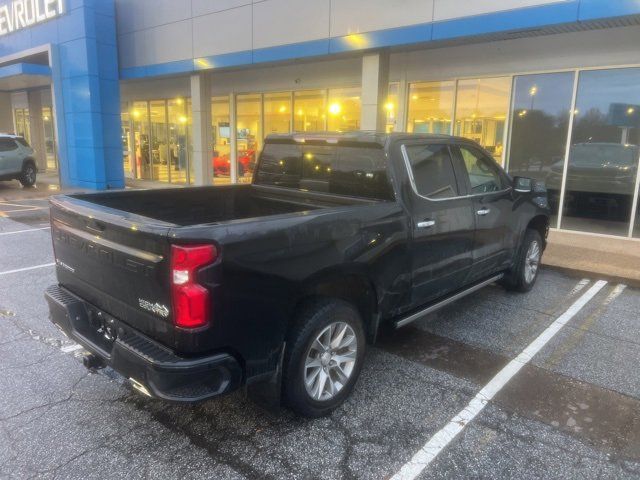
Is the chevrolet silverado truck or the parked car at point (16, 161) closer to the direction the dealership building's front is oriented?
the chevrolet silverado truck

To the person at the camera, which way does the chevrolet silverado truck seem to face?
facing away from the viewer and to the right of the viewer

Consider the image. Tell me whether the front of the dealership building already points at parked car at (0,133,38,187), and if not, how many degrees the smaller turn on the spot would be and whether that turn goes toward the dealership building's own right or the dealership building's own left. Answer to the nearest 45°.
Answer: approximately 90° to the dealership building's own right

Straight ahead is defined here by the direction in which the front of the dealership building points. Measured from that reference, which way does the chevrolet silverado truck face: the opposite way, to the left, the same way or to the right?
the opposite way
